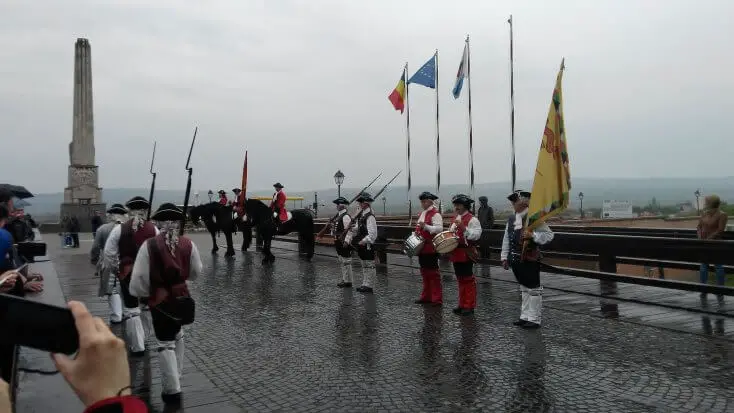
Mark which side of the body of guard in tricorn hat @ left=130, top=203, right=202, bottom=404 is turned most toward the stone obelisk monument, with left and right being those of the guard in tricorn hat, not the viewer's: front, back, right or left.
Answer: front

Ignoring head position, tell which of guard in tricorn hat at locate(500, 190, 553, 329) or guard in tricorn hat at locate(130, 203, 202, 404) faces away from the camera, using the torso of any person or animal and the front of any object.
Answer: guard in tricorn hat at locate(130, 203, 202, 404)

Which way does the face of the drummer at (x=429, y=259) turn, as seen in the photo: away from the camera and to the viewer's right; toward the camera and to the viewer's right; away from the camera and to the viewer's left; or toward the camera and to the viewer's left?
toward the camera and to the viewer's left

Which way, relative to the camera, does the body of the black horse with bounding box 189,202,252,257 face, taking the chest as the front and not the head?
to the viewer's left

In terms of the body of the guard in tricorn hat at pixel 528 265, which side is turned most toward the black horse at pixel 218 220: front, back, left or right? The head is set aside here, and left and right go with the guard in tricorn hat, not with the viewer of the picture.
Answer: right

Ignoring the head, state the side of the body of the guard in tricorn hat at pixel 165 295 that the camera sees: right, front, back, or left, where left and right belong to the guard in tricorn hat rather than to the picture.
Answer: back

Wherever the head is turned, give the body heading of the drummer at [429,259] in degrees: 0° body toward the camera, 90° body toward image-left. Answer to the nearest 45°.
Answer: approximately 45°

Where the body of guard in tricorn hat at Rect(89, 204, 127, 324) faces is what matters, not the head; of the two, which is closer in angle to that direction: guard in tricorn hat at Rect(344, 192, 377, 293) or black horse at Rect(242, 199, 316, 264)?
the black horse

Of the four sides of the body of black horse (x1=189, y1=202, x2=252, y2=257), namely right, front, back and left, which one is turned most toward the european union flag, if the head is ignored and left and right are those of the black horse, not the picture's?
back

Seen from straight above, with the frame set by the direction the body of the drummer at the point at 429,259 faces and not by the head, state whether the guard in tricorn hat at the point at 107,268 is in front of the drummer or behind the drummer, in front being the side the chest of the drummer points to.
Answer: in front

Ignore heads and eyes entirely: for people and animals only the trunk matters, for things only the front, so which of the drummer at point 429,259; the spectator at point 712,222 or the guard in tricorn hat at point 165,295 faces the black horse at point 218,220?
the guard in tricorn hat

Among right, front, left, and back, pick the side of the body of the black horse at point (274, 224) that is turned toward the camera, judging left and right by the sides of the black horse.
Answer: left

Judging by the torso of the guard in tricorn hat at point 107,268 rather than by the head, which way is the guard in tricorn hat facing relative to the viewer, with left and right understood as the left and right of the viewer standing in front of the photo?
facing away from the viewer
